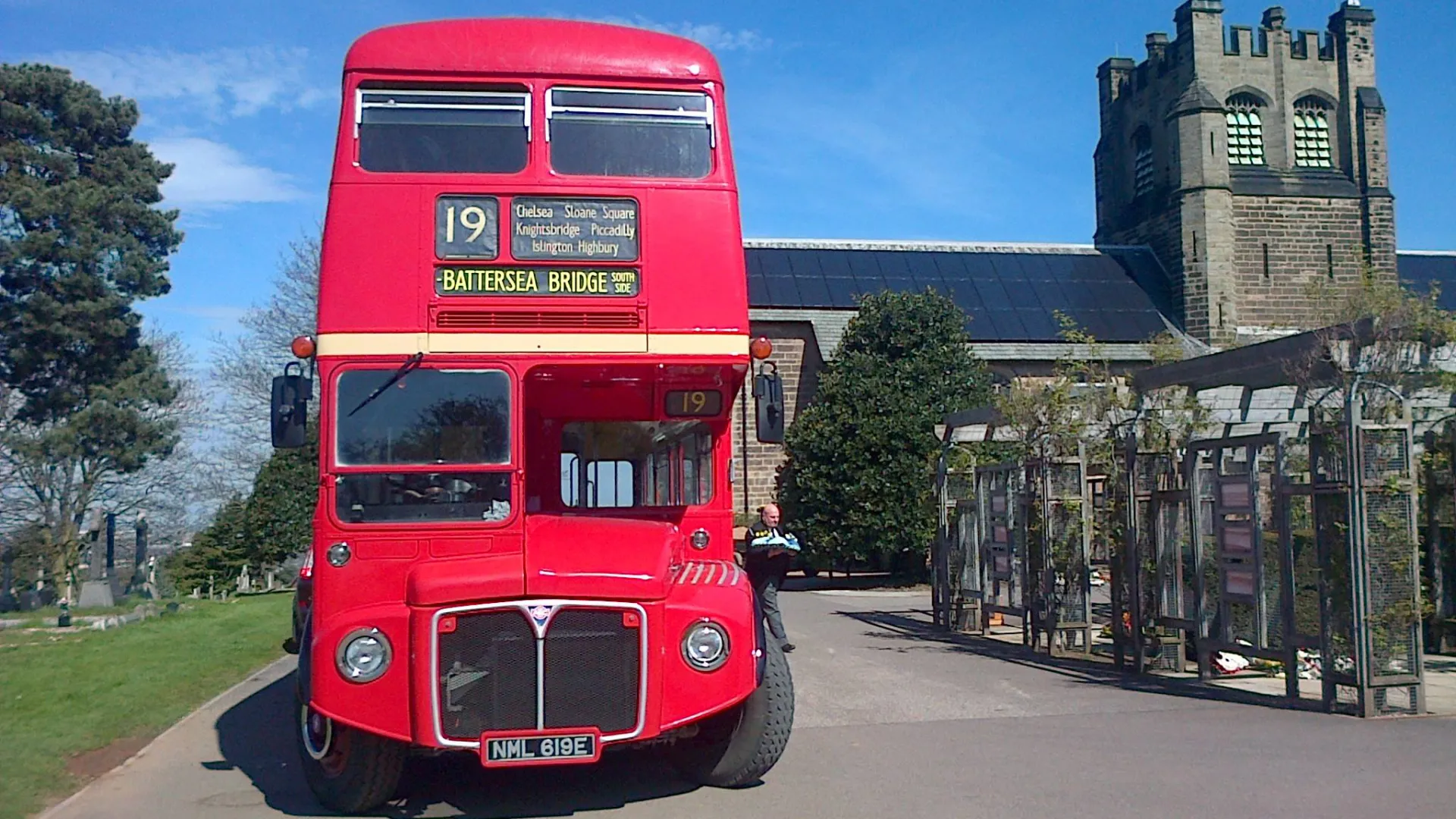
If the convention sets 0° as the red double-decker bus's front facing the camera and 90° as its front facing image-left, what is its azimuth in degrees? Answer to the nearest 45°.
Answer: approximately 0°

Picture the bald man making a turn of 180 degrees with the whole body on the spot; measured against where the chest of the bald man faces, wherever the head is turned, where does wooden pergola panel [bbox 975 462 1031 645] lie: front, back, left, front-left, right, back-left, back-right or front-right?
right

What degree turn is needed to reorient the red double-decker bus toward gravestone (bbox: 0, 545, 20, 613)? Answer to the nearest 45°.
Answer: approximately 135° to its right

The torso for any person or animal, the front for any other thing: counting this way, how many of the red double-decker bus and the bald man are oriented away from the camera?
0
